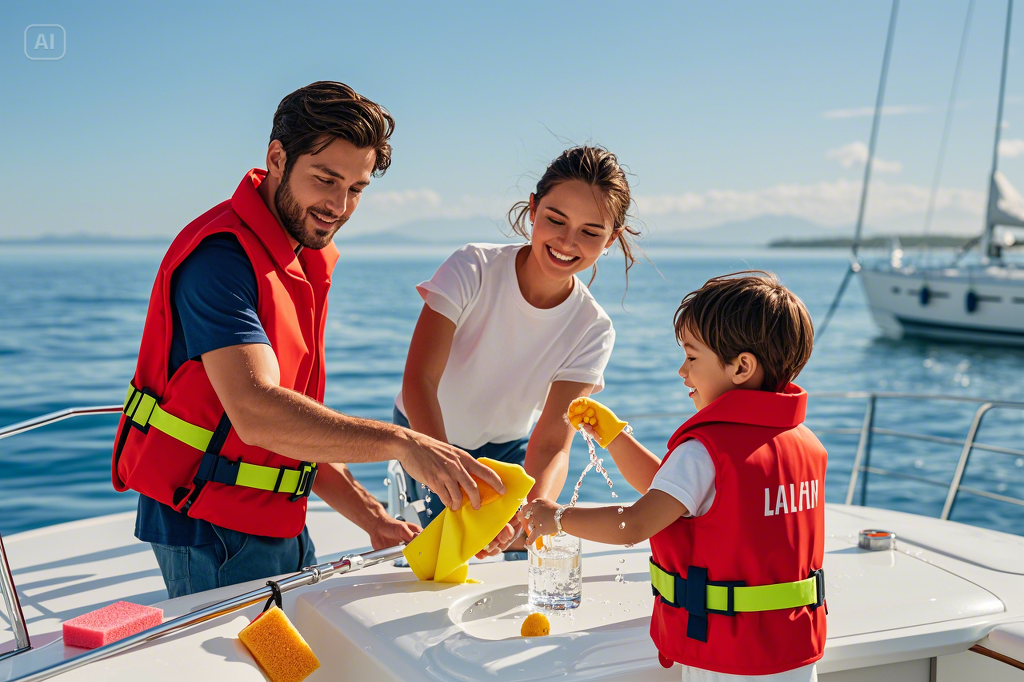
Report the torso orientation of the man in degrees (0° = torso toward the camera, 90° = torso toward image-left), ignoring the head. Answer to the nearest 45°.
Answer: approximately 315°

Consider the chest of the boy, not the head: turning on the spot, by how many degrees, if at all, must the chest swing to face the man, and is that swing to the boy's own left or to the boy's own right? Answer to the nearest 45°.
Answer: approximately 45° to the boy's own left

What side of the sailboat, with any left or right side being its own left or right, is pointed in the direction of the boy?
left

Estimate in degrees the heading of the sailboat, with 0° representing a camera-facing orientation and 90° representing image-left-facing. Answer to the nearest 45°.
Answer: approximately 90°

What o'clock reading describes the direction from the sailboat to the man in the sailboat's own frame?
The man is roughly at 9 o'clock from the sailboat.

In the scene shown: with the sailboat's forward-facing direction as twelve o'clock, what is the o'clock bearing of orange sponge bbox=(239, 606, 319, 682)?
The orange sponge is roughly at 9 o'clock from the sailboat.

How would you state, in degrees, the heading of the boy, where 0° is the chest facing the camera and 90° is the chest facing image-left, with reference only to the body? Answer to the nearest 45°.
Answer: approximately 135°

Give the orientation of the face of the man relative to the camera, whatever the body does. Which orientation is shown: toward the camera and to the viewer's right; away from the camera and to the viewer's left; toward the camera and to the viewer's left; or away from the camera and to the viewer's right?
toward the camera and to the viewer's right

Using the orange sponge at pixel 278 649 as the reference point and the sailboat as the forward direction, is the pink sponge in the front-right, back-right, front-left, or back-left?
back-left

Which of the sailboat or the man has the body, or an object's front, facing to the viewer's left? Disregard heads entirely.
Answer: the sailboat

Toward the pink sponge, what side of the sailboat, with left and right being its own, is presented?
left

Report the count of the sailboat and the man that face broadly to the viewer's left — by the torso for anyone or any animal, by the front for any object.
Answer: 1

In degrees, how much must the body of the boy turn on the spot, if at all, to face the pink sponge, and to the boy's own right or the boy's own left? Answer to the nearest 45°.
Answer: approximately 45° to the boy's own left
